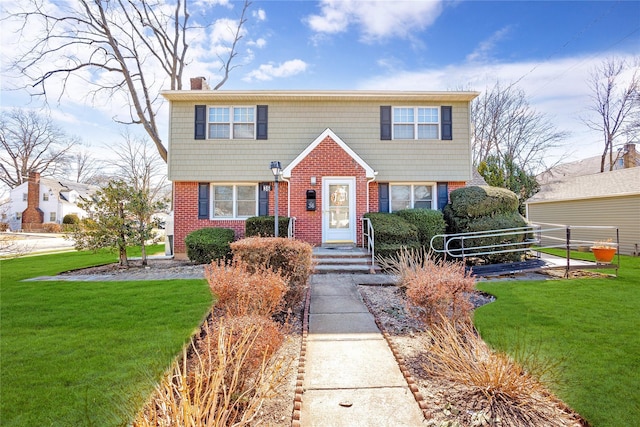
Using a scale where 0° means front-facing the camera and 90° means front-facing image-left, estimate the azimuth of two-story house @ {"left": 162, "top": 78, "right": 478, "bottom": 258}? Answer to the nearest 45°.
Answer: approximately 0°

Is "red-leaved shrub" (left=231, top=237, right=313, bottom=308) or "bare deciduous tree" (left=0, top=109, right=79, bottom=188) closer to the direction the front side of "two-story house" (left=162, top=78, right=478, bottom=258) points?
the red-leaved shrub

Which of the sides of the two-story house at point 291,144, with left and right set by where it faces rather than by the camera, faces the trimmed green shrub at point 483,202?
left

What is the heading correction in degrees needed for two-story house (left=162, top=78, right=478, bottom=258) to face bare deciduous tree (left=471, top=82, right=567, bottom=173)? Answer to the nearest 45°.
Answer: approximately 135° to its left

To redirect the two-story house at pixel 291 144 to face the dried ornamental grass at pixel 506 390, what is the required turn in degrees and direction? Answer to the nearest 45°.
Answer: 0° — it already faces it

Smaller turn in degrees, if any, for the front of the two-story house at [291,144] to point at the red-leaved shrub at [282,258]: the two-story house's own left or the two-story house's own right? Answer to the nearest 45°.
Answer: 0° — it already faces it

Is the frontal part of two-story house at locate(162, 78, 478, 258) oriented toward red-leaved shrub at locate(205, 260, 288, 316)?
yes

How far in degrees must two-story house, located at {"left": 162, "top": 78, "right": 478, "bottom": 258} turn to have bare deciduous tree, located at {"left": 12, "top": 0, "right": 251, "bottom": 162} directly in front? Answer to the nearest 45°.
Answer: approximately 135° to its right
